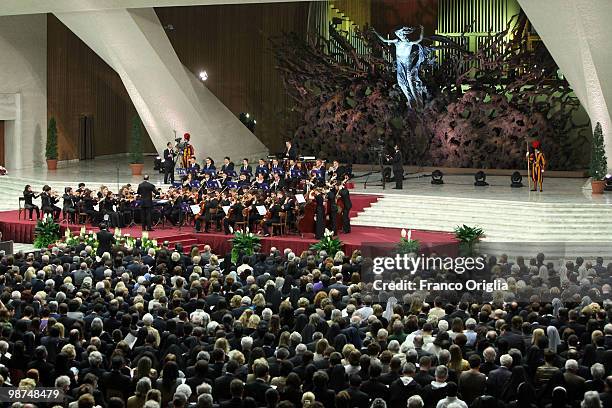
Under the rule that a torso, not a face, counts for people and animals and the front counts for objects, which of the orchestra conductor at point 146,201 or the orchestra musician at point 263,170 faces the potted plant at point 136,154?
the orchestra conductor at point 146,201

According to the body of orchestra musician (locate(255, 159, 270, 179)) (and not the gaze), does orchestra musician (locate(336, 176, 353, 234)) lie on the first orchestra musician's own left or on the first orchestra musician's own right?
on the first orchestra musician's own left

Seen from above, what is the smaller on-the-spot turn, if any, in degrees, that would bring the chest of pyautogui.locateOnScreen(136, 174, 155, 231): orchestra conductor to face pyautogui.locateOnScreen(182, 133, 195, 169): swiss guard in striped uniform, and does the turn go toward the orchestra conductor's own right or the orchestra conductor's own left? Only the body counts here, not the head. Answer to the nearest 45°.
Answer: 0° — they already face them

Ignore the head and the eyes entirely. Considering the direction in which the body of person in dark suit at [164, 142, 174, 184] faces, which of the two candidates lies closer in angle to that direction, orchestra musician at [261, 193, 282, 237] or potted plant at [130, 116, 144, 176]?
the orchestra musician

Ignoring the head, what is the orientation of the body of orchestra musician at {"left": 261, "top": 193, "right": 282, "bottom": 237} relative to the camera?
to the viewer's left

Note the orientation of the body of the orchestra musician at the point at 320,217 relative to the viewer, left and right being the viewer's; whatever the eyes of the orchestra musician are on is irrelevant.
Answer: facing to the left of the viewer

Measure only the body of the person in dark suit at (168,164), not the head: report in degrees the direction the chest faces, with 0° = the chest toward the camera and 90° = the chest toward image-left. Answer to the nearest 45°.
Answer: approximately 315°

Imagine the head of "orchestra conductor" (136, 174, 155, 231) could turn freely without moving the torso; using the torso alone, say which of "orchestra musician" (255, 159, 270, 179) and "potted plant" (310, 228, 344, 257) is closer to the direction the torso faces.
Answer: the orchestra musician

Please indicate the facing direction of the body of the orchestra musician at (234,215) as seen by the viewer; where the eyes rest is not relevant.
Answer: to the viewer's left

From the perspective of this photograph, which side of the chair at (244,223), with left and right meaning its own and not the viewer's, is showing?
left
